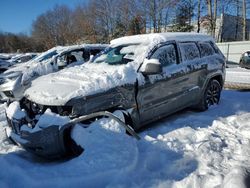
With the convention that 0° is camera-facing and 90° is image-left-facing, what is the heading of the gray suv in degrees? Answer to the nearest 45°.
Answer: approximately 45°

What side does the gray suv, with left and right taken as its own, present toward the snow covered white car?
right

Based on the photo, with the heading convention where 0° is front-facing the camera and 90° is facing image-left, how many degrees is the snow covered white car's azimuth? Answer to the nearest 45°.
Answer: approximately 45°

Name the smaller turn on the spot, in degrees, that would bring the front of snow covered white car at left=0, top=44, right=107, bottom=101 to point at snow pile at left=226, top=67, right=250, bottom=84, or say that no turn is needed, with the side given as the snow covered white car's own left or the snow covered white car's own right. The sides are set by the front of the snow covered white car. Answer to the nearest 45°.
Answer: approximately 135° to the snow covered white car's own left
